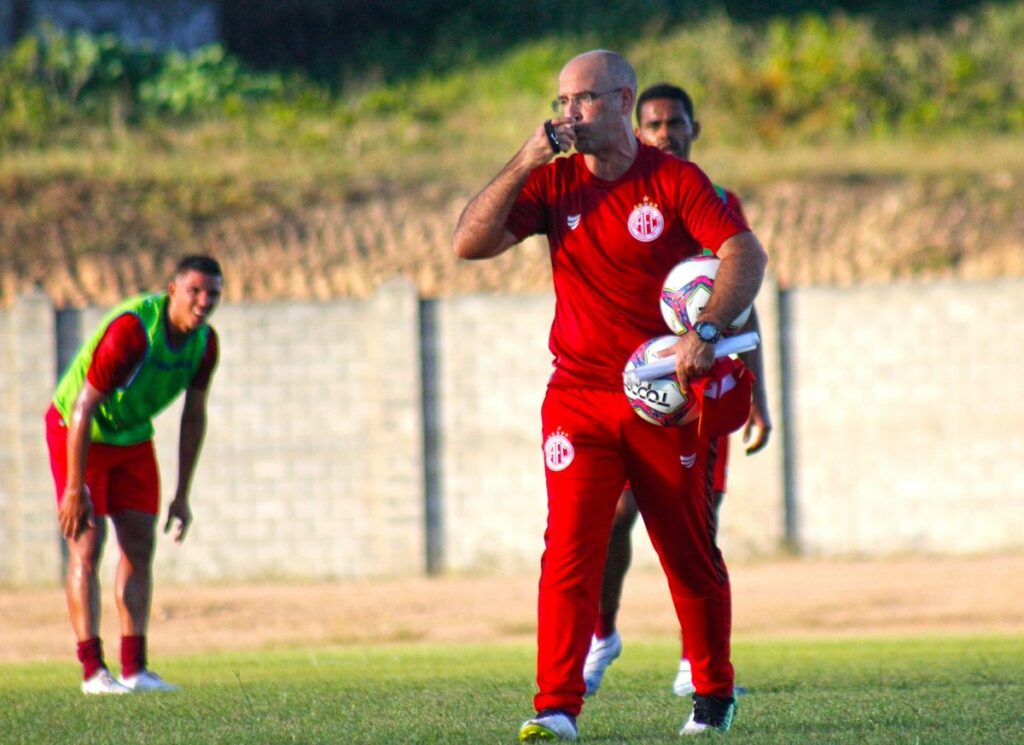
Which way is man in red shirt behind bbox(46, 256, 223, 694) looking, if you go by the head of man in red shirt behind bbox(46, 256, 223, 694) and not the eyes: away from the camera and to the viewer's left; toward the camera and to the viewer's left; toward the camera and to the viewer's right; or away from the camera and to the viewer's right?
toward the camera and to the viewer's right

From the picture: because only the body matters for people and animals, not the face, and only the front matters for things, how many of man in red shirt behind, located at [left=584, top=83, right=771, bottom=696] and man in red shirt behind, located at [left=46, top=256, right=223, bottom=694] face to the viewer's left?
0

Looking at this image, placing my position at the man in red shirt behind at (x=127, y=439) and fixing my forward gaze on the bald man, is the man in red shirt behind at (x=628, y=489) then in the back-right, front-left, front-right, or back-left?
front-left

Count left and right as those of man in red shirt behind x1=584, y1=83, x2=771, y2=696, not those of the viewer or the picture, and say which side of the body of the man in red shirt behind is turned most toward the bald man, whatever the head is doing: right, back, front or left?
front

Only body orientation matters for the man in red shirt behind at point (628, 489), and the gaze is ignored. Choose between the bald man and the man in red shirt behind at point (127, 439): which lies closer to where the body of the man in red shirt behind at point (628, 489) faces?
the bald man

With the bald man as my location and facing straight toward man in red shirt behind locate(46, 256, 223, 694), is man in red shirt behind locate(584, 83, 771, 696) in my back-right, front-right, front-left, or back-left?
front-right

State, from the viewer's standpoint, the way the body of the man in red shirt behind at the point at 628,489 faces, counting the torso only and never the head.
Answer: toward the camera

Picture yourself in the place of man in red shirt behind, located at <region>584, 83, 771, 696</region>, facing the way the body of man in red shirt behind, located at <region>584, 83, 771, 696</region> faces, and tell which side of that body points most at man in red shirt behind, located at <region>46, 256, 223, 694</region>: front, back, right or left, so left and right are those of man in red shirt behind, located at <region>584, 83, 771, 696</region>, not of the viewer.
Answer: right

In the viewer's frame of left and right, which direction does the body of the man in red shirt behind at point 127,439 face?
facing the viewer and to the right of the viewer
